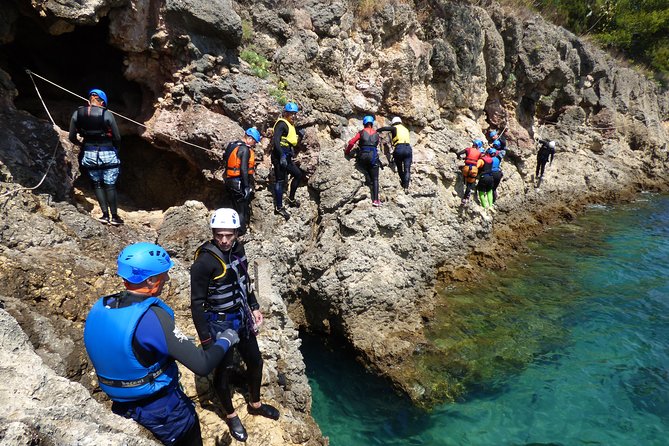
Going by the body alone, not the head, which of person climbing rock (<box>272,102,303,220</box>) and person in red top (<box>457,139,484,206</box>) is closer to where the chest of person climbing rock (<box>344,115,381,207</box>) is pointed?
the person in red top

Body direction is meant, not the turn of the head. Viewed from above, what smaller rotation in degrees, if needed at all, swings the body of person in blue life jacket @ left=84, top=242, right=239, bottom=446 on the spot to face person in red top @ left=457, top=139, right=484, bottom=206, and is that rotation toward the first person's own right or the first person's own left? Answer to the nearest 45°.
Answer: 0° — they already face them

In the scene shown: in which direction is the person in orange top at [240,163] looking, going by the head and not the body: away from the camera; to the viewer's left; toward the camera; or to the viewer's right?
to the viewer's right

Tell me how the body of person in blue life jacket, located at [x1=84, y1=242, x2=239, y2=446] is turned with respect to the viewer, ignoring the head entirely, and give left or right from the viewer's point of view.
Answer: facing away from the viewer and to the right of the viewer

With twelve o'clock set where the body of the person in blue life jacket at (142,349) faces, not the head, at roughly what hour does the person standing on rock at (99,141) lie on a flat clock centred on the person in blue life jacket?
The person standing on rock is roughly at 10 o'clock from the person in blue life jacket.

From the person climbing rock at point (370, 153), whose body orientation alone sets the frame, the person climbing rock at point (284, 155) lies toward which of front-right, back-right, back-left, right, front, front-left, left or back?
back-left

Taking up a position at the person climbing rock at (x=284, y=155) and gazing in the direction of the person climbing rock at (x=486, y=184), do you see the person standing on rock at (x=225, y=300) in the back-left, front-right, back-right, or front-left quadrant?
back-right

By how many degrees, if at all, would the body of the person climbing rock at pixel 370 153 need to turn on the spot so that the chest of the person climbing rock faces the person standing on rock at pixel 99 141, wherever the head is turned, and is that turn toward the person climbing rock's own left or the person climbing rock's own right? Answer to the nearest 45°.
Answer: approximately 135° to the person climbing rock's own left

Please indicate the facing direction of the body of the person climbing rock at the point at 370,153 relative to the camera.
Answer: away from the camera

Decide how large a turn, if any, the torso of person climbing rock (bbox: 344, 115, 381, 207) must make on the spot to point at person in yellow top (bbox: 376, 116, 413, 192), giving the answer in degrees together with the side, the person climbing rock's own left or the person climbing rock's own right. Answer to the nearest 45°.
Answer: approximately 45° to the person climbing rock's own right

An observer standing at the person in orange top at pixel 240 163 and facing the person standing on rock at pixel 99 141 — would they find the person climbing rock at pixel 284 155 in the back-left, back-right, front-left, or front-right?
back-right

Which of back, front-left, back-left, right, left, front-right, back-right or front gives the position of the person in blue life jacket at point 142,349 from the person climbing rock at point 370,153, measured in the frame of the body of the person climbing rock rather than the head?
back
